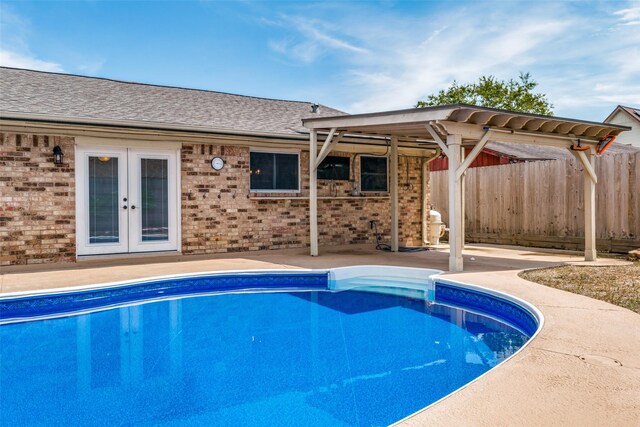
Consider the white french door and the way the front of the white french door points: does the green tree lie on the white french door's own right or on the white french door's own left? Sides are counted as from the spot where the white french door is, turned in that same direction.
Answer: on the white french door's own left

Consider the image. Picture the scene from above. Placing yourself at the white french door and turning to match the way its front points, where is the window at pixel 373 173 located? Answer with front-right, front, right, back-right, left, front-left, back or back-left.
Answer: left

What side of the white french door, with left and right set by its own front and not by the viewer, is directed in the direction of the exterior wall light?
right

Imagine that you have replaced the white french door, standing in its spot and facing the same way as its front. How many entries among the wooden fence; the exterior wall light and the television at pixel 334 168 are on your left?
2

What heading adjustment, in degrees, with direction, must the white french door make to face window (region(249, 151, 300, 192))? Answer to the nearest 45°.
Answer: approximately 90° to its left

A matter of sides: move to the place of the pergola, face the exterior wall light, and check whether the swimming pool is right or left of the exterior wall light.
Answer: left

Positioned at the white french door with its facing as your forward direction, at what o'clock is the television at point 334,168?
The television is roughly at 9 o'clock from the white french door.

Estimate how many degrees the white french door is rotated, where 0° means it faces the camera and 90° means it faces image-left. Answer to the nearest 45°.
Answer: approximately 0°

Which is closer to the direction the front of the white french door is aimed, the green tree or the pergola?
the pergola

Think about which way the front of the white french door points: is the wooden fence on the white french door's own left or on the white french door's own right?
on the white french door's own left
